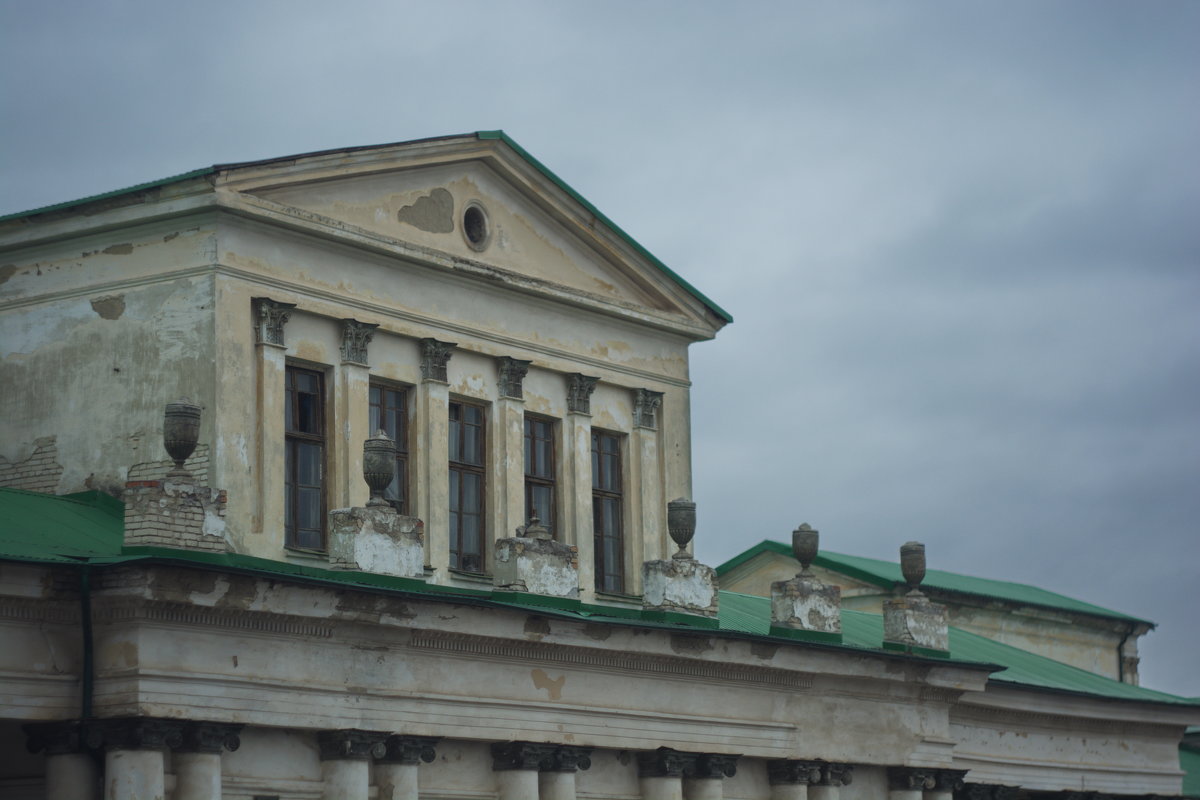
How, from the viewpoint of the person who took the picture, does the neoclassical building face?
facing the viewer and to the right of the viewer
